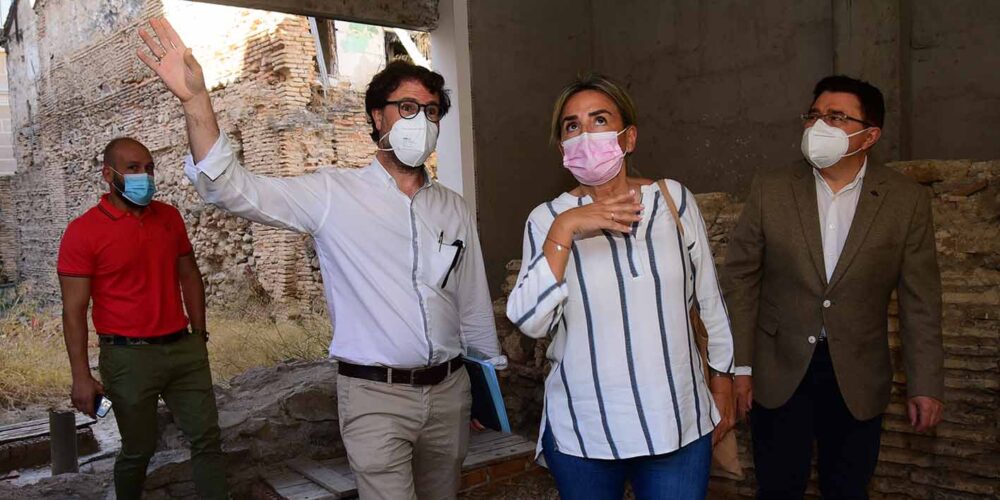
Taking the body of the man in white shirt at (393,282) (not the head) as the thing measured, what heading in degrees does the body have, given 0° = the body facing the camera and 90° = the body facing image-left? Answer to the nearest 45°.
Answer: approximately 315°

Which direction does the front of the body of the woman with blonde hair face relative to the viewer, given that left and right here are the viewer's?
facing the viewer

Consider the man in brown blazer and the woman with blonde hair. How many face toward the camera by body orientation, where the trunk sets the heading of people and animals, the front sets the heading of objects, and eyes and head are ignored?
2

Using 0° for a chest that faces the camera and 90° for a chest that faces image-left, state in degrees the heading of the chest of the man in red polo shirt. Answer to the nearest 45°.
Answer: approximately 315°

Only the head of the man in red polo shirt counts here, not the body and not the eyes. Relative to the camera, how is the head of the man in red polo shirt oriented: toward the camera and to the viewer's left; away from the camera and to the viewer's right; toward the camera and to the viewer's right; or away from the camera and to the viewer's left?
toward the camera and to the viewer's right

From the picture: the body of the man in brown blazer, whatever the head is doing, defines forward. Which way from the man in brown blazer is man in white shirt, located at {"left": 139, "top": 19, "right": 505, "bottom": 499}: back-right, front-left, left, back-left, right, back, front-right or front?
front-right

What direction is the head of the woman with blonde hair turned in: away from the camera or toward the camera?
toward the camera

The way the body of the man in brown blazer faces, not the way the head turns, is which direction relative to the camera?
toward the camera

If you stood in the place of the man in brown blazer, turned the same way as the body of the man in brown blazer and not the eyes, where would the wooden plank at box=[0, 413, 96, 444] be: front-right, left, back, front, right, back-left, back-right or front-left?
right
